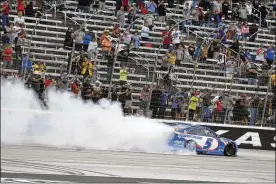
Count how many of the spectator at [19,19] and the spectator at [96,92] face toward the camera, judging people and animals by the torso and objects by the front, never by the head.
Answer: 2

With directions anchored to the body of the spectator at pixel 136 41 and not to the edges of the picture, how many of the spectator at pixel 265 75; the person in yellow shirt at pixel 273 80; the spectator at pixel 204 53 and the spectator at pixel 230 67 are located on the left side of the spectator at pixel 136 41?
4

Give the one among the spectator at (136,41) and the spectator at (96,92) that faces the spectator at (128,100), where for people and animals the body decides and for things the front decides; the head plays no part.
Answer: the spectator at (136,41)

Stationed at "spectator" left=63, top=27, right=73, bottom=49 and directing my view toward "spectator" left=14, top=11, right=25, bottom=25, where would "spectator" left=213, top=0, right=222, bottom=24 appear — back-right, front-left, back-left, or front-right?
back-right

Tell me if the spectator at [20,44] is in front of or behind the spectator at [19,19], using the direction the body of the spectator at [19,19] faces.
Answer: in front

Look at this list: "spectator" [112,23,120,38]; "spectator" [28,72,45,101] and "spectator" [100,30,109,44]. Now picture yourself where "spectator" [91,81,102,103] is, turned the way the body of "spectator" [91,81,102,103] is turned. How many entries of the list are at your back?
2

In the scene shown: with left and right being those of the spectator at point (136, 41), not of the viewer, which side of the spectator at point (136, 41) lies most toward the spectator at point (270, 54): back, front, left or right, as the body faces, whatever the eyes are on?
left

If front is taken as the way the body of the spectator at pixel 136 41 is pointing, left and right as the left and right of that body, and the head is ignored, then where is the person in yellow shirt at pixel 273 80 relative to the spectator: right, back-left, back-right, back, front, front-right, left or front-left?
left
